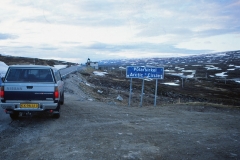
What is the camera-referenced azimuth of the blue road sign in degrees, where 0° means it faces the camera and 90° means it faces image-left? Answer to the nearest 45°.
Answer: approximately 0°

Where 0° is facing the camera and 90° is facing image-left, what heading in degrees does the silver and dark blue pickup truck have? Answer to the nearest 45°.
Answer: approximately 180°
